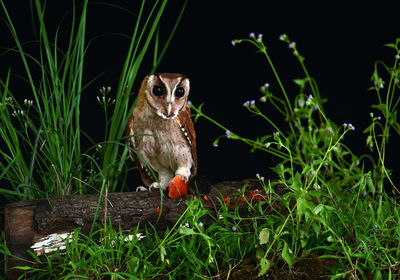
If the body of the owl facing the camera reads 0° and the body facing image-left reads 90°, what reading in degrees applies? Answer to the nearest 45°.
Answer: approximately 0°
